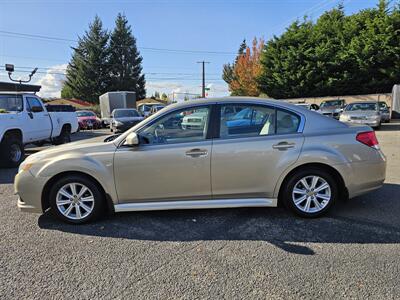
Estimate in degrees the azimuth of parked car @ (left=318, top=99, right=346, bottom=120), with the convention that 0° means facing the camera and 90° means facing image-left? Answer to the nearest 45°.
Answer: approximately 45°

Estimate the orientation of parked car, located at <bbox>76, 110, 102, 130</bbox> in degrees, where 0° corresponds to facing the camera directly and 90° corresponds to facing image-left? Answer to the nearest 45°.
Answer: approximately 315°

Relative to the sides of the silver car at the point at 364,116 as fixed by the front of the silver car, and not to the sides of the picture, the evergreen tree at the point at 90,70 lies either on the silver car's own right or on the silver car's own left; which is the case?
on the silver car's own right

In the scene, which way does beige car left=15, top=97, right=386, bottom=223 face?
to the viewer's left

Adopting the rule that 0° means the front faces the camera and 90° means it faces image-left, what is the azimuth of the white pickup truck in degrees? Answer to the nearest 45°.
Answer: approximately 45°

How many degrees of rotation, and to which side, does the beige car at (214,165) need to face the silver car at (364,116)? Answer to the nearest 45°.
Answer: approximately 135° to its right

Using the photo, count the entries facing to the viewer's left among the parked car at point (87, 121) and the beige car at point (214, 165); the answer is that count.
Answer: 1

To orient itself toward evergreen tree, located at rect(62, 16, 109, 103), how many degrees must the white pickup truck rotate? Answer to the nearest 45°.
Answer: approximately 135° to its right

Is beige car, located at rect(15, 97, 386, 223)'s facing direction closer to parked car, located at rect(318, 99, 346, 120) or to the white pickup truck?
the white pickup truck
